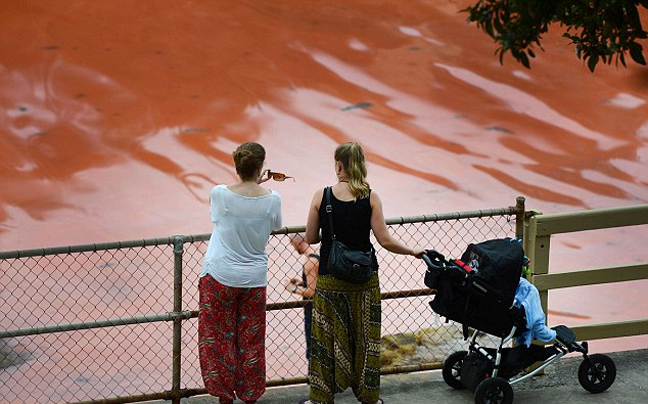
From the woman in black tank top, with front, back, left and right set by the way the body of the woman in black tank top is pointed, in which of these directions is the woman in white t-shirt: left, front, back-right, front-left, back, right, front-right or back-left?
left

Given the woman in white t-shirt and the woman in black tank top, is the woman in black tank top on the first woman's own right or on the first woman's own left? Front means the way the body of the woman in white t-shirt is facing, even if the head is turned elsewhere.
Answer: on the first woman's own right

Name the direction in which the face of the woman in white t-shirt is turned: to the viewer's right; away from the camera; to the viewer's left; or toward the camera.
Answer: away from the camera

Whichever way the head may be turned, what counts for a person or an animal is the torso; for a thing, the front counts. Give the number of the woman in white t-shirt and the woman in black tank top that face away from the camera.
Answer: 2

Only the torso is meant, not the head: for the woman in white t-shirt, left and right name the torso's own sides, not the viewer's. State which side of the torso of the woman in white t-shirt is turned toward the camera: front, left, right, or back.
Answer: back

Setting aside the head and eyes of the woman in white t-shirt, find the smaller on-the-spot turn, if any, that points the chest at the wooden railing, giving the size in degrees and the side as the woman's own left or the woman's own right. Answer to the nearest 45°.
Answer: approximately 90° to the woman's own right

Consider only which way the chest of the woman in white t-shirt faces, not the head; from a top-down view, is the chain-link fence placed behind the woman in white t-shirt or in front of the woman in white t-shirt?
in front

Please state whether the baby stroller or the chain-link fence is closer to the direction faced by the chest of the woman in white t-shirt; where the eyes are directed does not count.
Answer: the chain-link fence

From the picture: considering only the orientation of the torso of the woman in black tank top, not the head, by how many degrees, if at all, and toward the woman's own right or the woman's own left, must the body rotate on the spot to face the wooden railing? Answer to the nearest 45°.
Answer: approximately 45° to the woman's own right

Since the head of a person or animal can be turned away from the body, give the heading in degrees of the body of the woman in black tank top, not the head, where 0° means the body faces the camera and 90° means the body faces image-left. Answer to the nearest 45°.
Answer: approximately 180°

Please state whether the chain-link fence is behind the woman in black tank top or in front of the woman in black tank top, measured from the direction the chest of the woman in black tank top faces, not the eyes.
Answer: in front
